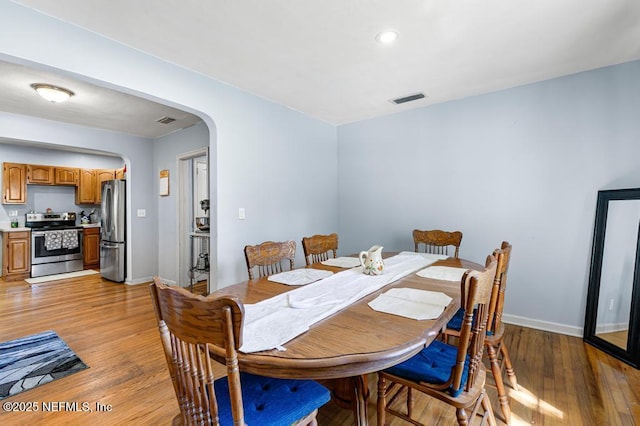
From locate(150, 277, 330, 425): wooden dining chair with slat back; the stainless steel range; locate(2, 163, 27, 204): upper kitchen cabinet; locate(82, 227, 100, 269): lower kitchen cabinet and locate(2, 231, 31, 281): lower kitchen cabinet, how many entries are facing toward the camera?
4

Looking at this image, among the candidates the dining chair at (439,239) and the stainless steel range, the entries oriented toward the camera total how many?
2

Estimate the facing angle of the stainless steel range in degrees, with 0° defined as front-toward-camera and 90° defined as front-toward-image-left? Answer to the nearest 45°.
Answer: approximately 0°

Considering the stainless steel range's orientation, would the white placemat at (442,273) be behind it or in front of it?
in front

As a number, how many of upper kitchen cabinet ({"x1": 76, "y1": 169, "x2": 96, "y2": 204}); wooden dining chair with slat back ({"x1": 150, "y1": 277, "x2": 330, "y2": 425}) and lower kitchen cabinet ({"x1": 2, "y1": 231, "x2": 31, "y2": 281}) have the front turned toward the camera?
2

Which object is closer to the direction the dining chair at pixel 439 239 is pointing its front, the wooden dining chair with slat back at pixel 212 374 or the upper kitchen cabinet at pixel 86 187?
the wooden dining chair with slat back

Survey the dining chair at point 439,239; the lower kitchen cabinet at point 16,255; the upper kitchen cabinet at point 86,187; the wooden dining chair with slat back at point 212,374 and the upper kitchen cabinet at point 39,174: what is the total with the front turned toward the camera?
4

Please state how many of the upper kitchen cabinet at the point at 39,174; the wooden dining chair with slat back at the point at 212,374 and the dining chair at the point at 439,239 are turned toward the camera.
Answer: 2

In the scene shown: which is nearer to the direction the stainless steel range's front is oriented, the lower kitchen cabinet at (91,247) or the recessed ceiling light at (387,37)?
the recessed ceiling light

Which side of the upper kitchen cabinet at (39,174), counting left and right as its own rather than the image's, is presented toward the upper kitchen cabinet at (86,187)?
left

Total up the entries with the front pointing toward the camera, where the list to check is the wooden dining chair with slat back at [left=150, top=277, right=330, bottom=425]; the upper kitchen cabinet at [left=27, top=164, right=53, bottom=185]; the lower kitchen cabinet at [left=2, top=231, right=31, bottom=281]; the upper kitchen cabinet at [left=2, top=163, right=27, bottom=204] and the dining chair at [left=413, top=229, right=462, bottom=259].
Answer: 4
